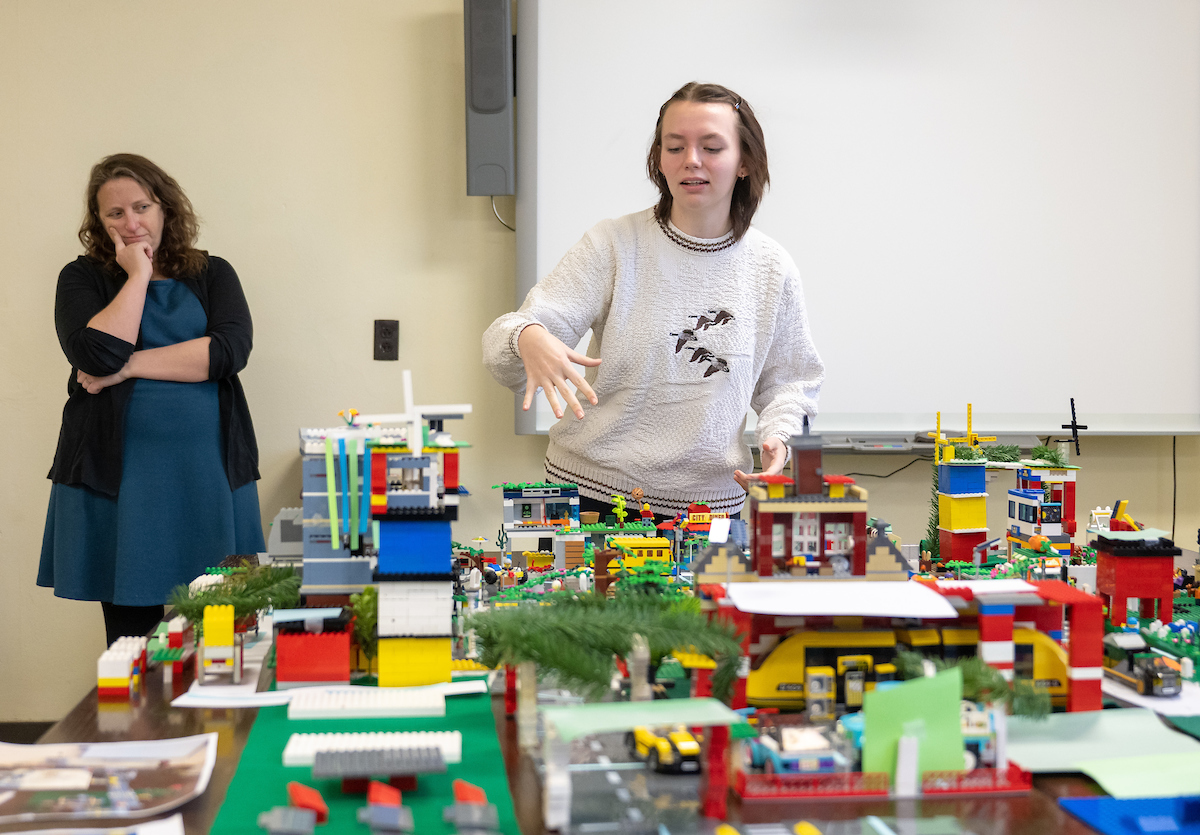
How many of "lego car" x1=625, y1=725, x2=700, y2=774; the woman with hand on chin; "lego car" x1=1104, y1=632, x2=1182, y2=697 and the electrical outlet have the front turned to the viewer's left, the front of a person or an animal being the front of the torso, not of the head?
0

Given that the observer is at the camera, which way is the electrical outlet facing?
facing the viewer

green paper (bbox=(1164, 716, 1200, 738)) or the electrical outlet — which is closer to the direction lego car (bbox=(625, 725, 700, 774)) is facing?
the green paper

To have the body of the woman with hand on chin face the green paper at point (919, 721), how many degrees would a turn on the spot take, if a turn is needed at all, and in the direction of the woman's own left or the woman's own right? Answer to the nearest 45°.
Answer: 0° — they already face it

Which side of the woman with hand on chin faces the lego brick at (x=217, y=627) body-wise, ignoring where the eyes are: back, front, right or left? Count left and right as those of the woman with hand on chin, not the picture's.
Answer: front

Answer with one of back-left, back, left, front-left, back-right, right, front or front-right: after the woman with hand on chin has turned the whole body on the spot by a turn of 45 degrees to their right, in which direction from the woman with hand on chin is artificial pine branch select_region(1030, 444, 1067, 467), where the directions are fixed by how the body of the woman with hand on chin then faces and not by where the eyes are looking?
left

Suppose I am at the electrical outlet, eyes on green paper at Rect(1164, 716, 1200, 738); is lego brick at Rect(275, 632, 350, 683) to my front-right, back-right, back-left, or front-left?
front-right
